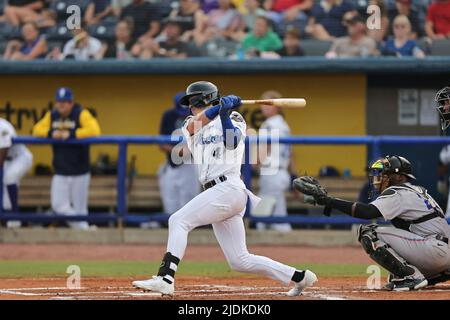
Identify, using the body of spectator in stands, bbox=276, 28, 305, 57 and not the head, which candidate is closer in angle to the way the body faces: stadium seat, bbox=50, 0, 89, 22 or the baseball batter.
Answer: the baseball batter

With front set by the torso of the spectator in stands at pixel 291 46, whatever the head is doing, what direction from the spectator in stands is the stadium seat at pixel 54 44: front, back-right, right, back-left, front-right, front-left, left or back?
right

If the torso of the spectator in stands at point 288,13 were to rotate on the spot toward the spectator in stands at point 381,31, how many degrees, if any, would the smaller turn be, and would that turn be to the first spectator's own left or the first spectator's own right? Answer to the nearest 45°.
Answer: approximately 90° to the first spectator's own left

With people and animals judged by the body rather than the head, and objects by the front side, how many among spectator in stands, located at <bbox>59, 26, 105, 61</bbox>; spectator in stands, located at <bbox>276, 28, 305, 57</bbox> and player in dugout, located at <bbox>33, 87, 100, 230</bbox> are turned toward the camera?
3

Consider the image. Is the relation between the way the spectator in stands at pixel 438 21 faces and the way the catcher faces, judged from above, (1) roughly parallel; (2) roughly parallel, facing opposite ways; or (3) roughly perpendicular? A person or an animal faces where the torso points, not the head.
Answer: roughly perpendicular

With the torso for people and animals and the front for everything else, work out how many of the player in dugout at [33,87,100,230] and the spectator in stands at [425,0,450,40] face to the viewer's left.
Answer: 0

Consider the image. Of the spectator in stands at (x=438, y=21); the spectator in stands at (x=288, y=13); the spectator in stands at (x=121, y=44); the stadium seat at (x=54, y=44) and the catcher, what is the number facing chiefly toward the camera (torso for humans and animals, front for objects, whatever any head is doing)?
4

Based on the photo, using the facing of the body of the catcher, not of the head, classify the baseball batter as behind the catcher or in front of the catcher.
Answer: in front

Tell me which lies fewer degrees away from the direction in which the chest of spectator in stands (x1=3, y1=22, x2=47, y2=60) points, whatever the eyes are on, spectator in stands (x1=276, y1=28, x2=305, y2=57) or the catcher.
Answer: the catcher

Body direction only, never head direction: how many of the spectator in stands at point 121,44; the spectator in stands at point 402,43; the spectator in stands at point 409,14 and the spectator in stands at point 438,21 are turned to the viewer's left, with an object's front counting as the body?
0

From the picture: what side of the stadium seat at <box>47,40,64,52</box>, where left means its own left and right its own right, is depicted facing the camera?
front

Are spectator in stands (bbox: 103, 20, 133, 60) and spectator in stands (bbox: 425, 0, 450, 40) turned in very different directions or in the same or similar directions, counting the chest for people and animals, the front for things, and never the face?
same or similar directions

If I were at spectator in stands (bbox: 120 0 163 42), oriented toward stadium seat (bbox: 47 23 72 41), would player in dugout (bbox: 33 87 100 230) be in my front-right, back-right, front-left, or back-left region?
front-left

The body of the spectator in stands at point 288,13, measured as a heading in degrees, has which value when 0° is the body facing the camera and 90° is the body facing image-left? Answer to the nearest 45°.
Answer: approximately 0°

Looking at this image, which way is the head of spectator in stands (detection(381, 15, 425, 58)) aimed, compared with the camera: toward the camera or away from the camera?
toward the camera

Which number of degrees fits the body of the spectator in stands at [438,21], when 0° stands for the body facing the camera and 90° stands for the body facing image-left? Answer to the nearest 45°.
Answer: approximately 0°

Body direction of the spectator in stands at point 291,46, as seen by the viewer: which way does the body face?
toward the camera

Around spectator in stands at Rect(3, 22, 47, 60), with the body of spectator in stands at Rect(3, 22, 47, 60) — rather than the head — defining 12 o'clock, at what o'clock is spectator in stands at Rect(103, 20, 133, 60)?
spectator in stands at Rect(103, 20, 133, 60) is roughly at 8 o'clock from spectator in stands at Rect(3, 22, 47, 60).
